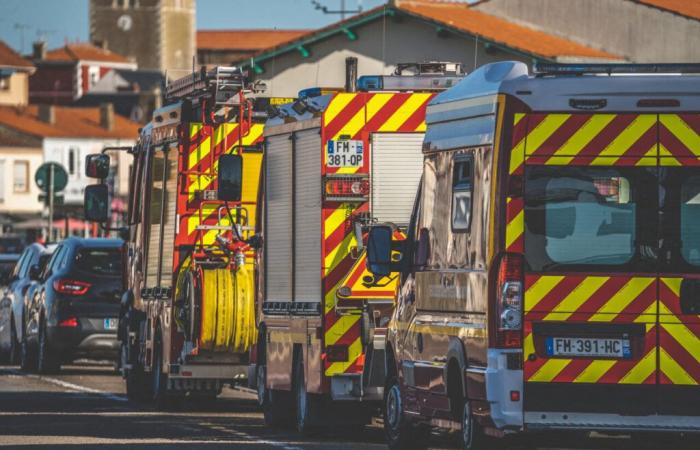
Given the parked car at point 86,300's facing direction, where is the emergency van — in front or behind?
behind

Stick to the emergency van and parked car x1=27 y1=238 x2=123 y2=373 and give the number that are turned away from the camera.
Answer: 2

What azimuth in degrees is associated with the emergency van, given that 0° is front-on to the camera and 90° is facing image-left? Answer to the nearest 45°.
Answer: approximately 180°

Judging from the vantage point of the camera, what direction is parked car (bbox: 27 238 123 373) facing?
facing away from the viewer
